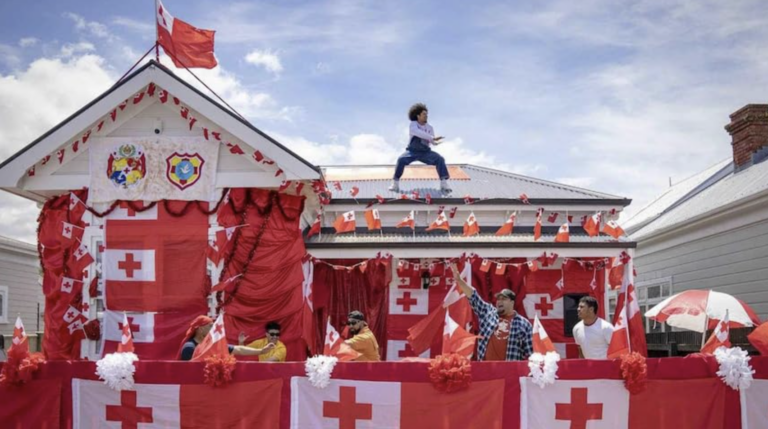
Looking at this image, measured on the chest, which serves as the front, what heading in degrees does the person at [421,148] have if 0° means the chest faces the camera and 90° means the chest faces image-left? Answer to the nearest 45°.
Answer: approximately 315°

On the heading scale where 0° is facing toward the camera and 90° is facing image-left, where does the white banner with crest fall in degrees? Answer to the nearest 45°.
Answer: approximately 0°

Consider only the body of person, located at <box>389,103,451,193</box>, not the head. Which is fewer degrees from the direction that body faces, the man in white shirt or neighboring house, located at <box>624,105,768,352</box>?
the man in white shirt

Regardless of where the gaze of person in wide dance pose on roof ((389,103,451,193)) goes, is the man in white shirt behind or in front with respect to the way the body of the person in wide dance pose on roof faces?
in front

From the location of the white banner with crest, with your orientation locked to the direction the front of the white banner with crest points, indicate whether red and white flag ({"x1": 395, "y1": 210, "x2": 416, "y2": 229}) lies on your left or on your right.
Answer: on your left

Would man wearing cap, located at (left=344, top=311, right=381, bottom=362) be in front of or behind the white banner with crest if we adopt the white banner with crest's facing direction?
in front

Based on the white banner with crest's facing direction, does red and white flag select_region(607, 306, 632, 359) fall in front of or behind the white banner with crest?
in front

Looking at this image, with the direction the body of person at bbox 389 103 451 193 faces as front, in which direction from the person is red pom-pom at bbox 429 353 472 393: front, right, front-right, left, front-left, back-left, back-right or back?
front-right
